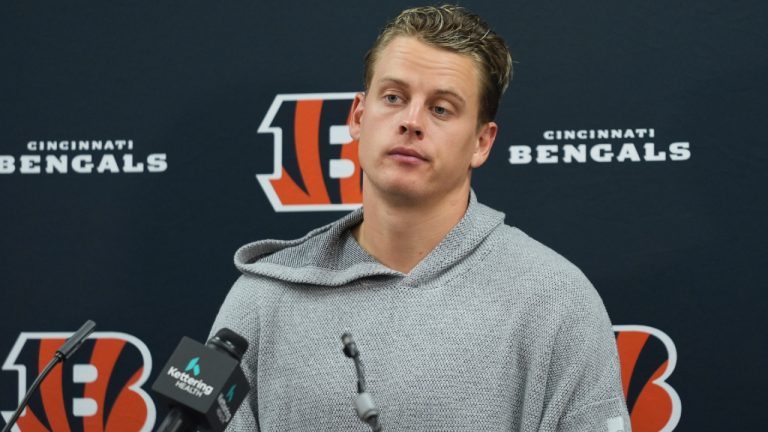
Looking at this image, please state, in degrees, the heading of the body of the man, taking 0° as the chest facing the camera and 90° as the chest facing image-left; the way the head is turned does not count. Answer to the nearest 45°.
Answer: approximately 0°

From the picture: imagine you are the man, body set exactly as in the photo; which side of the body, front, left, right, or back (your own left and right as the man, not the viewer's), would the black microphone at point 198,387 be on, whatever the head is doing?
front
